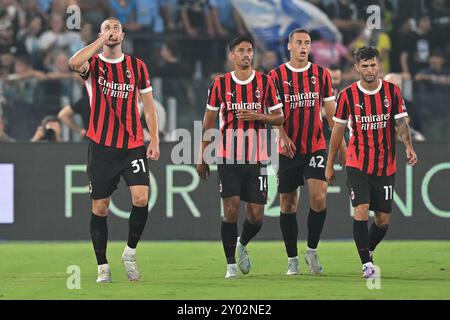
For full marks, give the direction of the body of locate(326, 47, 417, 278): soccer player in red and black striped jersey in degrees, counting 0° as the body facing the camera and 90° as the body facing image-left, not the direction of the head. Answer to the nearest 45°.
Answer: approximately 0°

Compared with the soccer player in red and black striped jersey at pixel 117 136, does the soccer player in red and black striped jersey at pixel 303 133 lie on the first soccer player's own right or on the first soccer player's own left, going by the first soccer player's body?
on the first soccer player's own left

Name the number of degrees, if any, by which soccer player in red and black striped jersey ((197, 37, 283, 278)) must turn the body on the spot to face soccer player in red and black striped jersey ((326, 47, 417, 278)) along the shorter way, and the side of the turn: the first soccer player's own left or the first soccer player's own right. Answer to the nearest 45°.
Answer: approximately 90° to the first soccer player's own left

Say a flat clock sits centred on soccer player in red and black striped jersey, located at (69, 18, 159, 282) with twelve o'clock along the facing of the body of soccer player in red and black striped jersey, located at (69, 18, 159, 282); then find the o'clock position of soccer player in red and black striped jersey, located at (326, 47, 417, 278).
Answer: soccer player in red and black striped jersey, located at (326, 47, 417, 278) is roughly at 9 o'clock from soccer player in red and black striped jersey, located at (69, 18, 159, 282).

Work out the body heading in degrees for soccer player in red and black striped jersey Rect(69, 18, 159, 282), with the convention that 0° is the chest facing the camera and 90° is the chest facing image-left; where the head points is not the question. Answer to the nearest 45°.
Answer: approximately 0°
